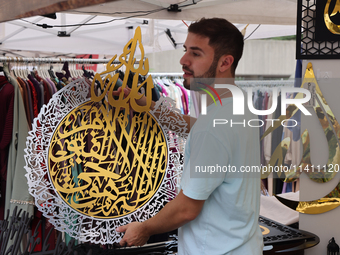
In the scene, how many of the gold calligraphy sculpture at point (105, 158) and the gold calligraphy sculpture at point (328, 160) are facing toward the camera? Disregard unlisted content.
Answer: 2

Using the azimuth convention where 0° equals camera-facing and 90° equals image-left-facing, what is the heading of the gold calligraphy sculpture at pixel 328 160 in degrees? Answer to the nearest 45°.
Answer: approximately 0°

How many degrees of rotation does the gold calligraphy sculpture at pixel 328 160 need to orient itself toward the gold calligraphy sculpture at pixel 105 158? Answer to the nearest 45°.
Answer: approximately 45° to its right

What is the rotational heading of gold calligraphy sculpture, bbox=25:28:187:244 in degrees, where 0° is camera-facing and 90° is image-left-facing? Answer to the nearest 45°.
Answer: approximately 0°

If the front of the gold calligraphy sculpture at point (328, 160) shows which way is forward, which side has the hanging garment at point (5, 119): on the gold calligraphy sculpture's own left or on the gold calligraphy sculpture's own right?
on the gold calligraphy sculpture's own right

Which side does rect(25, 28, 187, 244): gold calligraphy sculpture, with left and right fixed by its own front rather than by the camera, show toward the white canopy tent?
back

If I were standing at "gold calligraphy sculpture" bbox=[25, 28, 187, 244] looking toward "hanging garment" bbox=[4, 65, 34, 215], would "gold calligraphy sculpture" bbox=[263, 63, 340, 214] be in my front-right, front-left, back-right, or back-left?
back-right

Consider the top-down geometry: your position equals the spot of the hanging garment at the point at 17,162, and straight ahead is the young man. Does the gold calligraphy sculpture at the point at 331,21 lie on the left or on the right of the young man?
left

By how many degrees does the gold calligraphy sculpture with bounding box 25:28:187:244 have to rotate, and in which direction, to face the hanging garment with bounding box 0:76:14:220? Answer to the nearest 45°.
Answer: approximately 135° to its right
